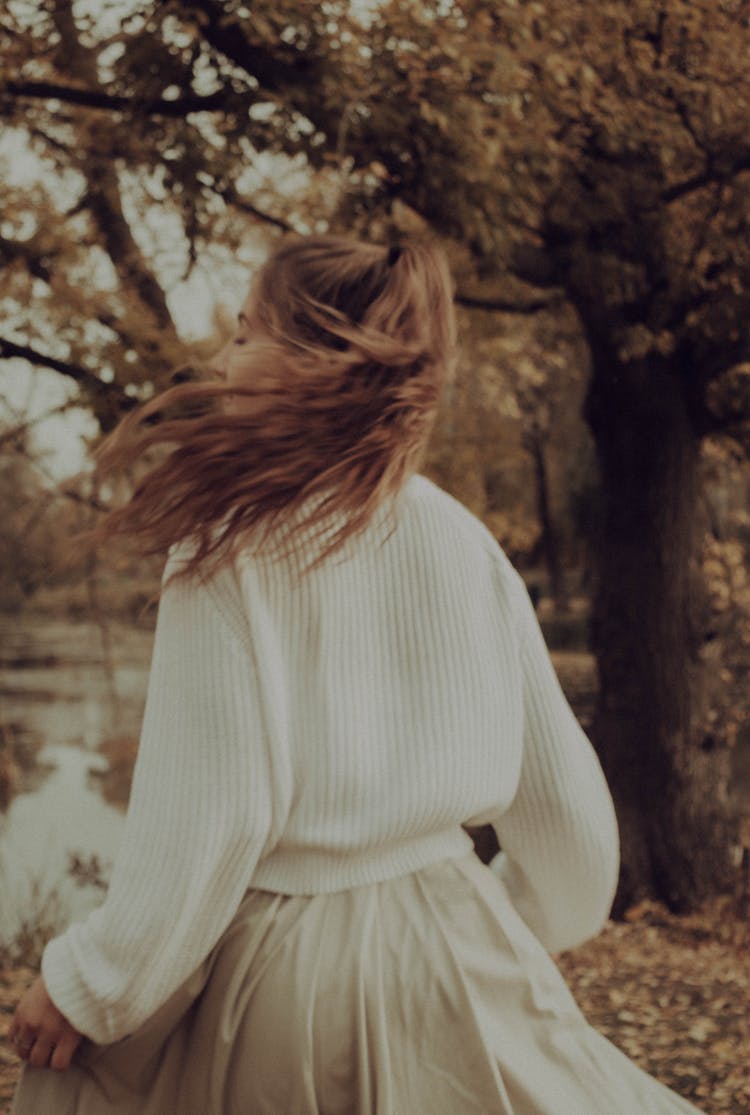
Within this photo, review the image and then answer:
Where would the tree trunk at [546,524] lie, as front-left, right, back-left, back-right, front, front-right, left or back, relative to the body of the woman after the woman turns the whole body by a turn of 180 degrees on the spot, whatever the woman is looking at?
back-left

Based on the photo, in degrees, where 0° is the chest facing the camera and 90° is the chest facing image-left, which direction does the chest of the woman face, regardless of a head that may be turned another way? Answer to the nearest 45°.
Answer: approximately 135°

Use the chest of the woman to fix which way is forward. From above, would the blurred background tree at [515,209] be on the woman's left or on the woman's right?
on the woman's right
